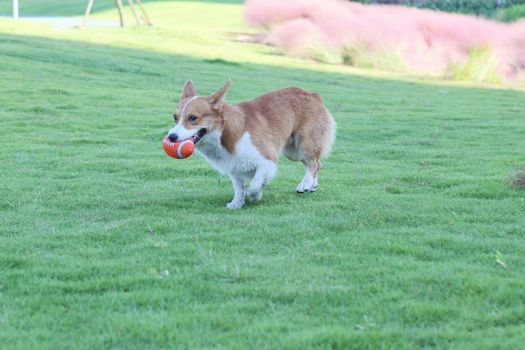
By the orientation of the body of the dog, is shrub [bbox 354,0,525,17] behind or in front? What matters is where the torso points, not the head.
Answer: behind

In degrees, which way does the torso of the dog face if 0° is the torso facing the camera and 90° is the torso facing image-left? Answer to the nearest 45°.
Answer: approximately 45°

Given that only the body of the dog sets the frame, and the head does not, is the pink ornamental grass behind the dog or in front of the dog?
behind

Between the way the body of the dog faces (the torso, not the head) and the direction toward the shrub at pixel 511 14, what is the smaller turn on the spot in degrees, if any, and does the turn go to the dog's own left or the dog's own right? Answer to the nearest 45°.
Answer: approximately 135° to the dog's own right
